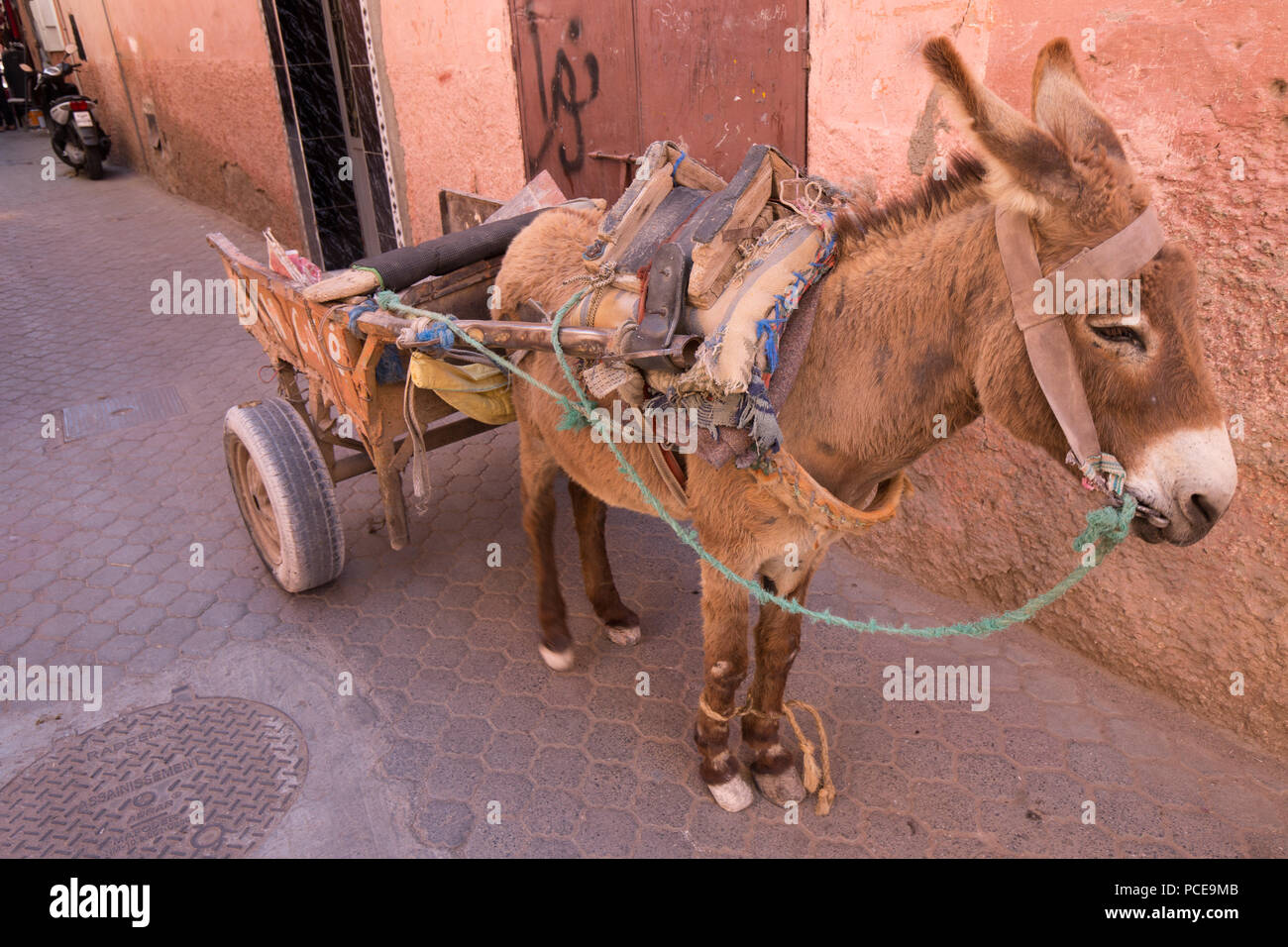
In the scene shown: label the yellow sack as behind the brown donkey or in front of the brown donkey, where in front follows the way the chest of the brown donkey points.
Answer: behind

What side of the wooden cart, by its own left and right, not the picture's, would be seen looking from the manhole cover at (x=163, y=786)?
right

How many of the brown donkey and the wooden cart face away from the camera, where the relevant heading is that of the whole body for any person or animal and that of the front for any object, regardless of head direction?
0

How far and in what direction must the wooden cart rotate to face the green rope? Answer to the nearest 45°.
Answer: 0° — it already faces it

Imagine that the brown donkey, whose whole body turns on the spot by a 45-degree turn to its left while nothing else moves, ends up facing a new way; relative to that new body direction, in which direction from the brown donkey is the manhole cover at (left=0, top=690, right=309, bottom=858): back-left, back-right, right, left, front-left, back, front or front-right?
back

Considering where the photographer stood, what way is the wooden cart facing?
facing the viewer and to the right of the viewer

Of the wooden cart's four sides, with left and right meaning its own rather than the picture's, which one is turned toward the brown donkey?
front
